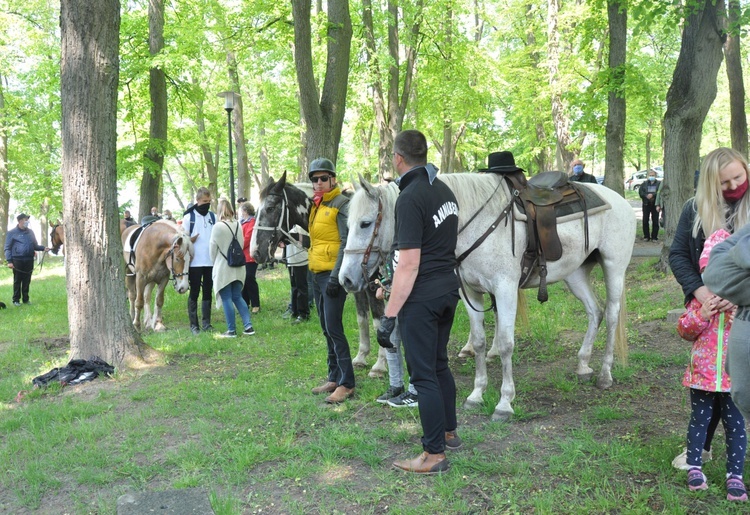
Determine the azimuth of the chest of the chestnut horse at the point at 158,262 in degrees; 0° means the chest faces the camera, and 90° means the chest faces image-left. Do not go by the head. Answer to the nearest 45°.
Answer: approximately 315°

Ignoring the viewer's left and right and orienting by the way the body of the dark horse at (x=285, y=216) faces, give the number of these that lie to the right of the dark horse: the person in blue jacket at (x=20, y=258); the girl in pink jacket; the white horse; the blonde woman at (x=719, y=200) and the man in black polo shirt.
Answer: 1

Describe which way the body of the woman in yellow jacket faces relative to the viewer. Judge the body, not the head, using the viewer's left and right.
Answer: facing the viewer and to the left of the viewer

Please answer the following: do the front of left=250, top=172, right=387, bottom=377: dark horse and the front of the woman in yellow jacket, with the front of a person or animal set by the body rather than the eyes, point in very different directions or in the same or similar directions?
same or similar directions

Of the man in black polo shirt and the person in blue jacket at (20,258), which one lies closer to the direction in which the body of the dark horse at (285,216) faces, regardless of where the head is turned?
the man in black polo shirt

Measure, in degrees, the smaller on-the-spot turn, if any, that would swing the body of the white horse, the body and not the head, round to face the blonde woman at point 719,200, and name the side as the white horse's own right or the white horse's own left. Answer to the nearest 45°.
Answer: approximately 90° to the white horse's own left

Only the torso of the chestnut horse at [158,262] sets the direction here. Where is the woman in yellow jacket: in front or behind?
in front

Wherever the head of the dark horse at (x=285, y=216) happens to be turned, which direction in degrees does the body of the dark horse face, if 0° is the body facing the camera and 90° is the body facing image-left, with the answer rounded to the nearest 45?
approximately 45°

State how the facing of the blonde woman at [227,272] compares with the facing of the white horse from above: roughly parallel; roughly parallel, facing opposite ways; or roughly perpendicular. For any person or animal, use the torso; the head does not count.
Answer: roughly perpendicular

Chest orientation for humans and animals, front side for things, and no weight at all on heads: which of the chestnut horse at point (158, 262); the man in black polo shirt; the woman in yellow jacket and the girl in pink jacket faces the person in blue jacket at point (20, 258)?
the man in black polo shirt

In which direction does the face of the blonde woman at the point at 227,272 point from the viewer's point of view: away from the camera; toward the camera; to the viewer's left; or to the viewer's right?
away from the camera

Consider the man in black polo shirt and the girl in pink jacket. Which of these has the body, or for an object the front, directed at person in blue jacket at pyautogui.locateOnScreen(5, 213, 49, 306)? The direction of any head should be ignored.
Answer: the man in black polo shirt
